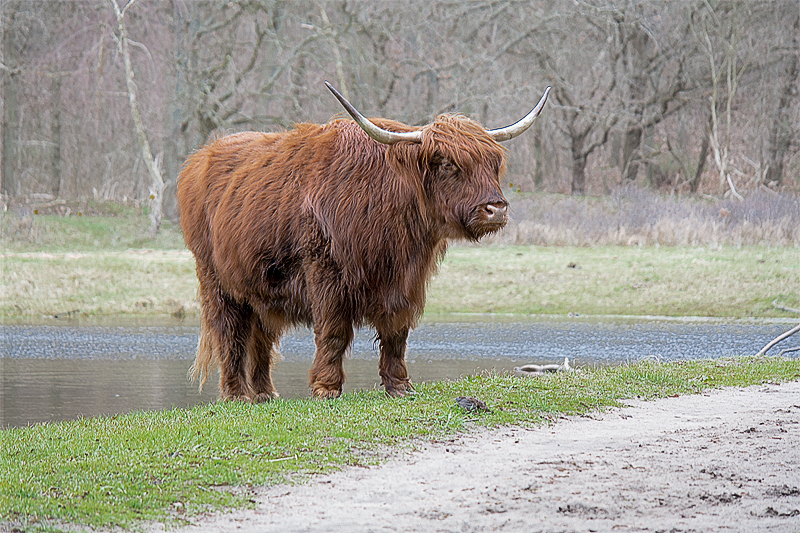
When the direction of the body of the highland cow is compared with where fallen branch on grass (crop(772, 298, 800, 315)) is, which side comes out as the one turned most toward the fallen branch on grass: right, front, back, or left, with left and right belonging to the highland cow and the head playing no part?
left

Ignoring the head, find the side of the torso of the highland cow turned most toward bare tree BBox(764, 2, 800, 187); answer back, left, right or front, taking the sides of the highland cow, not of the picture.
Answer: left

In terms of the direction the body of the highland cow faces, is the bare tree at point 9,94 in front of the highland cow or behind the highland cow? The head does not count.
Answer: behind

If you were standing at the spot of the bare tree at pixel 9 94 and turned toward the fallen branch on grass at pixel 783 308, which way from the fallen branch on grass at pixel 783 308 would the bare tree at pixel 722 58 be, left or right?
left

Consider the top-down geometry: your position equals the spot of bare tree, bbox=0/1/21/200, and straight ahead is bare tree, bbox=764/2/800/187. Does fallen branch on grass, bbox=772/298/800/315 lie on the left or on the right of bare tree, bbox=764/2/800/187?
right

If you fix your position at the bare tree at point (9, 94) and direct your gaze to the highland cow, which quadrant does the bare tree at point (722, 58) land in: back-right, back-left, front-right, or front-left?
front-left

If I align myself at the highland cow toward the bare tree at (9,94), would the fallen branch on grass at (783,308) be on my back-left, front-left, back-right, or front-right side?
front-right
